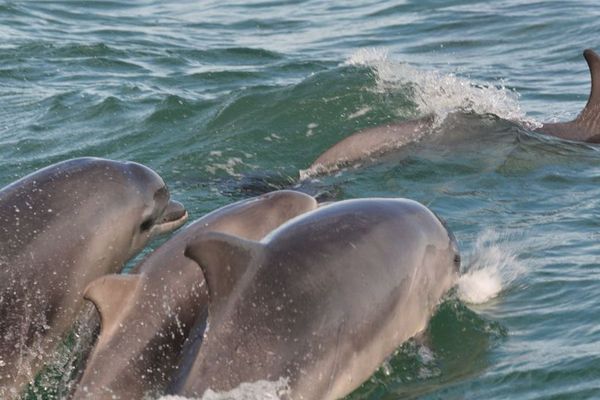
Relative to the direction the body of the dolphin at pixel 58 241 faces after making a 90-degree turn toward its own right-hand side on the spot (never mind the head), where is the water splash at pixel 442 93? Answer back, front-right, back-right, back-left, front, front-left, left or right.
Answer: back-left

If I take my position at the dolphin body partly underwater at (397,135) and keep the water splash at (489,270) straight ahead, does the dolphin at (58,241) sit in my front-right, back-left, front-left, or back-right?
front-right

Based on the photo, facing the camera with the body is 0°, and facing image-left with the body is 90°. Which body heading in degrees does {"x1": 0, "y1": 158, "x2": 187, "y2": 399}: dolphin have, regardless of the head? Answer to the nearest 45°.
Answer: approximately 270°
